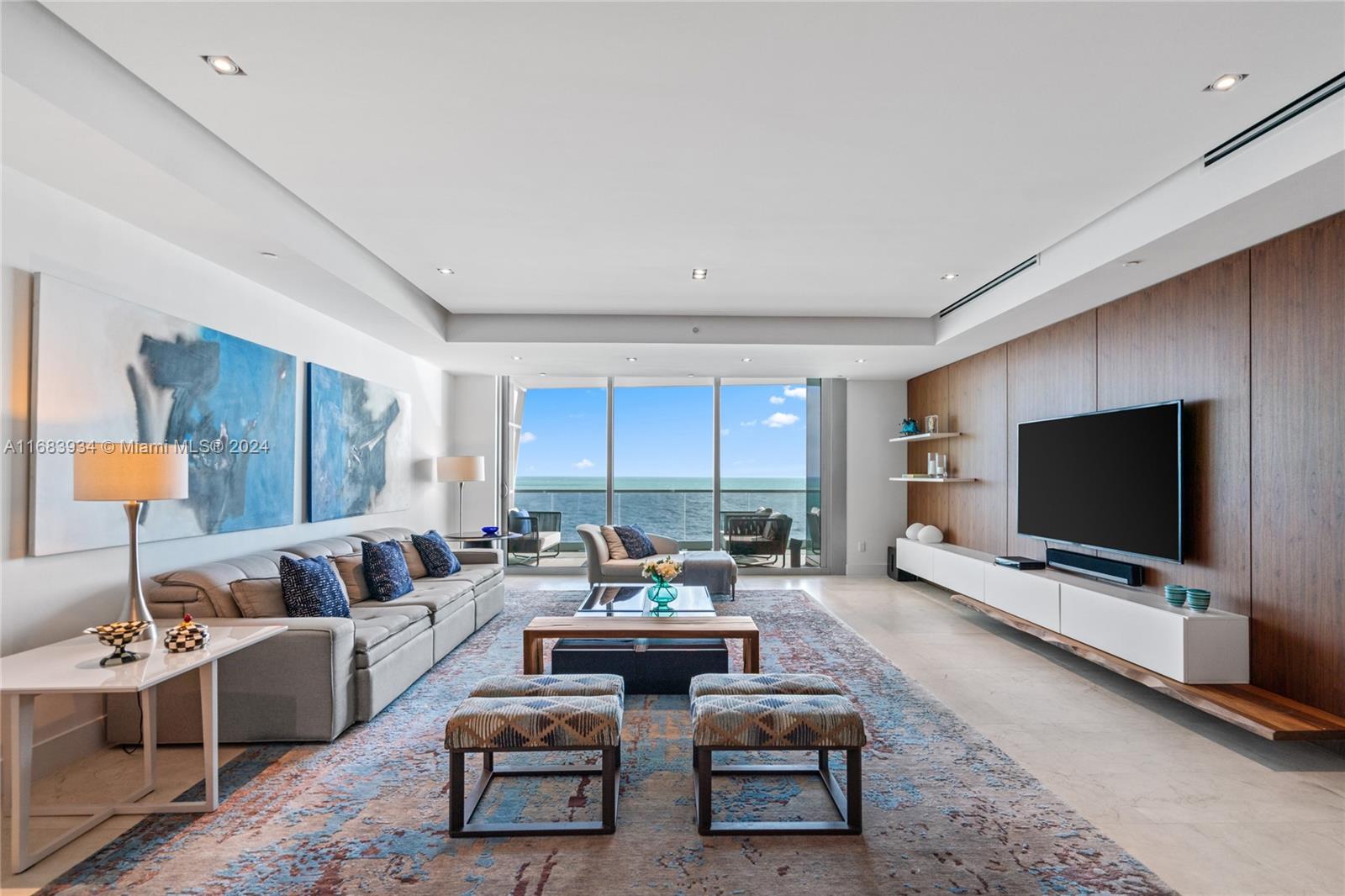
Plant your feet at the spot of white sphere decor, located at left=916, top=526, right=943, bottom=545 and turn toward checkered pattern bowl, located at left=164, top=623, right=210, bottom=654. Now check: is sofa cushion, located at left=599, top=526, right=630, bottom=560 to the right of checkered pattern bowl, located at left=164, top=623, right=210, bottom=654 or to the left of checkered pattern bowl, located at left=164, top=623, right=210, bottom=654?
right

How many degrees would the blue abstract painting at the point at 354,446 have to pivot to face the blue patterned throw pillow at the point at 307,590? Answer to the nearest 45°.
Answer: approximately 45° to its right

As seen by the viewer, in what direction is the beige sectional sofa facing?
to the viewer's right

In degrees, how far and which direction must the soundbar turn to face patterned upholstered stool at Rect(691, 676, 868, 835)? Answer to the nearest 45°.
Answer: approximately 45° to its left

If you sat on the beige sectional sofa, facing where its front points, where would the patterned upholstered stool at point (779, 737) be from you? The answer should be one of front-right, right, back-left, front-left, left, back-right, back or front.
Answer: front-right

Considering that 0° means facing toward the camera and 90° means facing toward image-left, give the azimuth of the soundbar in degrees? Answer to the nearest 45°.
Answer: approximately 45°

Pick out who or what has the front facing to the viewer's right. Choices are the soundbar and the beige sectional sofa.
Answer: the beige sectional sofa
